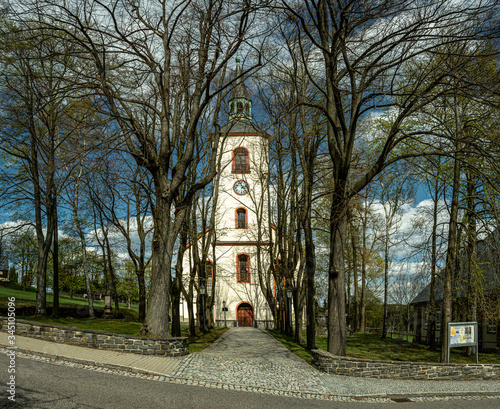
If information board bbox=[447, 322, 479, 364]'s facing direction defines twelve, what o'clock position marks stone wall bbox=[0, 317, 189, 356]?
The stone wall is roughly at 2 o'clock from the information board.

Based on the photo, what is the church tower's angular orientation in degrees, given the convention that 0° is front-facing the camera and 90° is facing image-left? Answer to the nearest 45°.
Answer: approximately 0°

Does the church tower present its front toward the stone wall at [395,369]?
yes

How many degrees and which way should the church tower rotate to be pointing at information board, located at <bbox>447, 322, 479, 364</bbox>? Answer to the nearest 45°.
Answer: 0° — it already faces it

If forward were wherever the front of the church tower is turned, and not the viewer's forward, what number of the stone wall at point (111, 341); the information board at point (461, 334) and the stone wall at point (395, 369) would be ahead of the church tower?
3

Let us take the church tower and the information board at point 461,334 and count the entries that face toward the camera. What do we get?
2
